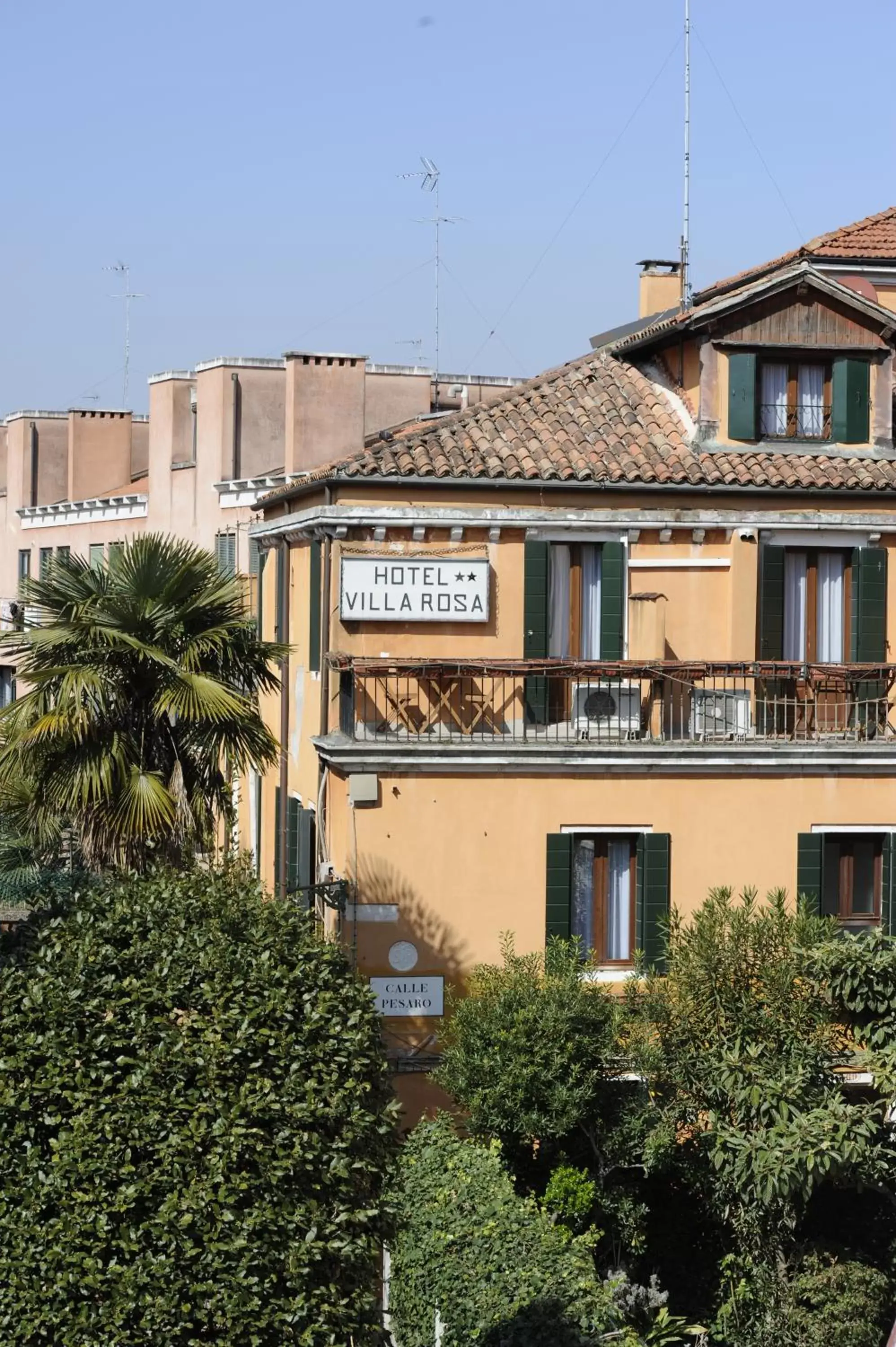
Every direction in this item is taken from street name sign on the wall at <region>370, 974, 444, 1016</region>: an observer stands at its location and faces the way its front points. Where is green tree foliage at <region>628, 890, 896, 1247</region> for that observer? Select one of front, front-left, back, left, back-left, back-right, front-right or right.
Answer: front-left

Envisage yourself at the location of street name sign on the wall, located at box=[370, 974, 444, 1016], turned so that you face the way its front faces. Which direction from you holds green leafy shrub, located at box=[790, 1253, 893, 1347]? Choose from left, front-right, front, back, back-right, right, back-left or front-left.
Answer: front-left

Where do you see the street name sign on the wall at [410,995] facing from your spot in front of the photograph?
facing the viewer

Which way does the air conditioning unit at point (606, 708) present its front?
toward the camera

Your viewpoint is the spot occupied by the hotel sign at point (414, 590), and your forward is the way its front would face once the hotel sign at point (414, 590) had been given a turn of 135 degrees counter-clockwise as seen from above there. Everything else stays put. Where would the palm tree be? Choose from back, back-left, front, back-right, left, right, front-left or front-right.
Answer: back

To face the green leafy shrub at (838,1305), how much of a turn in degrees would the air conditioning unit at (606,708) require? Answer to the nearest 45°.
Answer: approximately 45° to its left

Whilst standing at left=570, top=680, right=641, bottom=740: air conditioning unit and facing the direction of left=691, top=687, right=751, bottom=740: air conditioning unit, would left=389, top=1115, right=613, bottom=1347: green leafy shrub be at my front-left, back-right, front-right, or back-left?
back-right

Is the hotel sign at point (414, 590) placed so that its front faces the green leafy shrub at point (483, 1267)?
yes

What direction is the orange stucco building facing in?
toward the camera

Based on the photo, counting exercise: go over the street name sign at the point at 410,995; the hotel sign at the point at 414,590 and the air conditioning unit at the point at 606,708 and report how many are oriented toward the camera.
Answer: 3

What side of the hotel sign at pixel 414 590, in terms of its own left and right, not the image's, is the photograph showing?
front

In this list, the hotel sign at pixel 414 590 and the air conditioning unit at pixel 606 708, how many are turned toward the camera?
2
